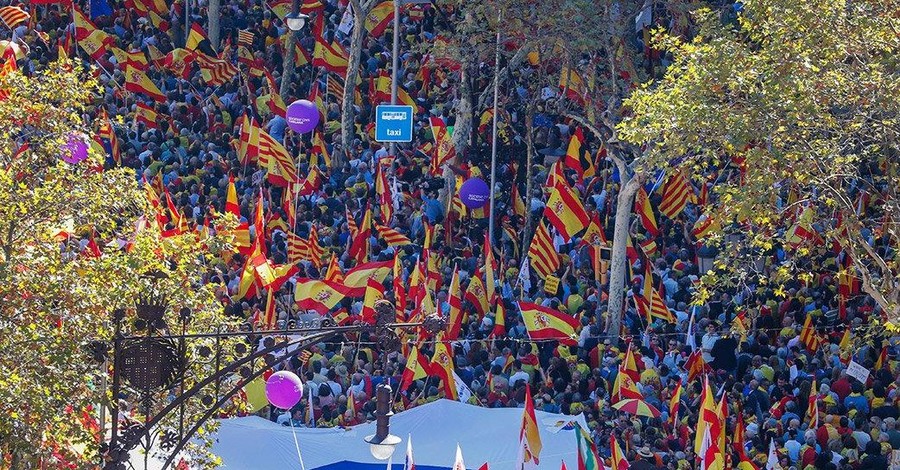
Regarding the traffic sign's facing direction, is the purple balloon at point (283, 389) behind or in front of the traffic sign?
in front

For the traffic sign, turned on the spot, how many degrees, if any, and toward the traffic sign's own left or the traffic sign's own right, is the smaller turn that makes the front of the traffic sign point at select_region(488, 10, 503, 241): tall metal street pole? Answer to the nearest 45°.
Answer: approximately 90° to the traffic sign's own left

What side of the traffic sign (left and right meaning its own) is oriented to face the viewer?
front

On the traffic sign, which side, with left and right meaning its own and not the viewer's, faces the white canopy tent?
front

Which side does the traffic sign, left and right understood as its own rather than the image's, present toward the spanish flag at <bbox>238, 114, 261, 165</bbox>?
right

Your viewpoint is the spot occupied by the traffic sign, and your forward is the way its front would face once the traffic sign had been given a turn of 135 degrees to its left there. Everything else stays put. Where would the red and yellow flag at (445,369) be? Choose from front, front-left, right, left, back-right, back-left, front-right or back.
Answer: back-right

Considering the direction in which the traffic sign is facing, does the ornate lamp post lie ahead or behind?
ahead

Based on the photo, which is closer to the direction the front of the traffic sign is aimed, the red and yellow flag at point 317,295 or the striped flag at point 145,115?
the red and yellow flag

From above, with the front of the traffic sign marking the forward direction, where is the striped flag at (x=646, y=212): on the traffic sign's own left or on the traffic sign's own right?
on the traffic sign's own left

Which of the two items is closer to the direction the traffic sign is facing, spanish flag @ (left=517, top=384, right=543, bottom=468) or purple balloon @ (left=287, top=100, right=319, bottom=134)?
the spanish flag

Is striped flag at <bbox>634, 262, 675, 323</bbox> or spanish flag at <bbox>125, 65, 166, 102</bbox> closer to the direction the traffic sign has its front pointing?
the striped flag

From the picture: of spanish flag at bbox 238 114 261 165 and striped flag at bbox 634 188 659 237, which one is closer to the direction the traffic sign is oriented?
the striped flag

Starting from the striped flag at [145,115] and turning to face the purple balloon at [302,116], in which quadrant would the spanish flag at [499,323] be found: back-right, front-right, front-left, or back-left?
front-right
